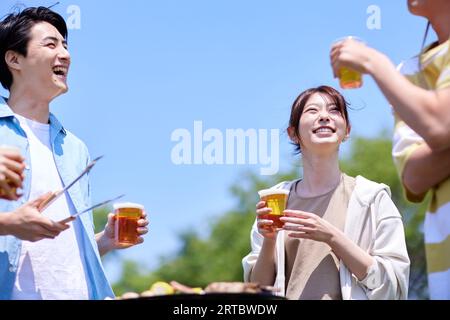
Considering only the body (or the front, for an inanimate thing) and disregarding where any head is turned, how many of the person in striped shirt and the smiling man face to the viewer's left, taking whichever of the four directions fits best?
1

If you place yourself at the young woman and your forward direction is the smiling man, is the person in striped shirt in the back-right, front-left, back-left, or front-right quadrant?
back-left

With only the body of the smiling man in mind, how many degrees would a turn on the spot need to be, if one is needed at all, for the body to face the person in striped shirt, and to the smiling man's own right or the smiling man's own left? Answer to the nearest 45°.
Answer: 0° — they already face them

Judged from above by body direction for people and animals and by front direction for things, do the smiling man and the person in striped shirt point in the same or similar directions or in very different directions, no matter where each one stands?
very different directions

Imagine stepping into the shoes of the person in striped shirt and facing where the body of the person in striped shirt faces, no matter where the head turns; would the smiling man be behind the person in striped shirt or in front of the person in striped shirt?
in front

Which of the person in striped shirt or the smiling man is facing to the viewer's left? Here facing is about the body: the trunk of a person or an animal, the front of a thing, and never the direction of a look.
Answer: the person in striped shirt

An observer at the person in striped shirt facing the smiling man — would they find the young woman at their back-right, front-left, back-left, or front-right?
front-right

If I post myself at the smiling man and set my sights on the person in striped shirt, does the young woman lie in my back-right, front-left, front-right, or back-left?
front-left

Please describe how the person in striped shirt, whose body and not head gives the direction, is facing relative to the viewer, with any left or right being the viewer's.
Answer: facing to the left of the viewer

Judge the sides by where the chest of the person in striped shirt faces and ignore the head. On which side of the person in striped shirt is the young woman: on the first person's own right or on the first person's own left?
on the first person's own right

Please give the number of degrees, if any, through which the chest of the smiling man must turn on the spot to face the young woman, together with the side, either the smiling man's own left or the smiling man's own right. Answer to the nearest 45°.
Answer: approximately 45° to the smiling man's own left

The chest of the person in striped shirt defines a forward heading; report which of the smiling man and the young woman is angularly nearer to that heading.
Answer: the smiling man

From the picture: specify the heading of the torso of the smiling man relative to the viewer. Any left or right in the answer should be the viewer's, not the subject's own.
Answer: facing the viewer and to the right of the viewer
